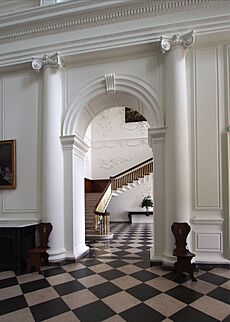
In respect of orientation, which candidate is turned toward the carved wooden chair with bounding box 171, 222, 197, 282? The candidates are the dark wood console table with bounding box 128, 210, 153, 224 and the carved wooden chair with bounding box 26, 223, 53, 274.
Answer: the dark wood console table

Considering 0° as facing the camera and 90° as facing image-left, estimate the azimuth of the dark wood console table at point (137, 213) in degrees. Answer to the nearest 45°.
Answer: approximately 0°
